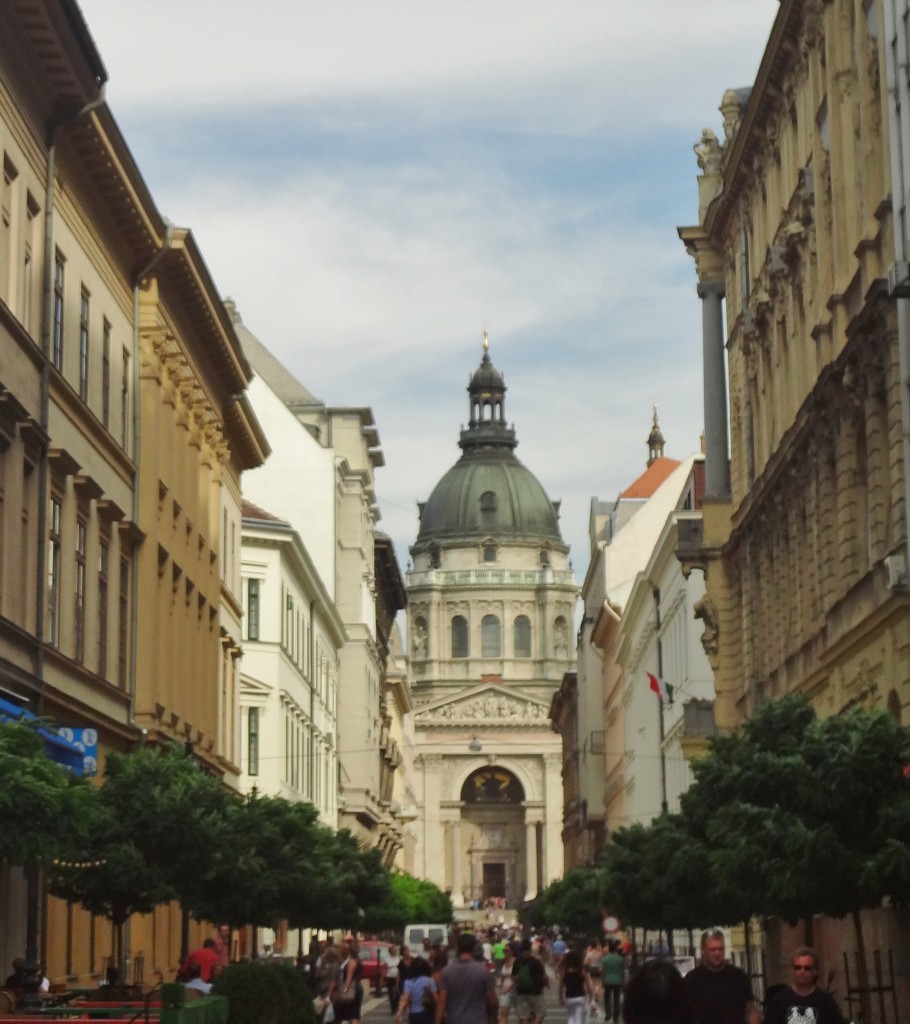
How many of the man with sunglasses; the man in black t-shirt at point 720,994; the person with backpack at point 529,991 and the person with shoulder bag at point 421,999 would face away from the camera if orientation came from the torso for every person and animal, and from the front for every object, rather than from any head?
2

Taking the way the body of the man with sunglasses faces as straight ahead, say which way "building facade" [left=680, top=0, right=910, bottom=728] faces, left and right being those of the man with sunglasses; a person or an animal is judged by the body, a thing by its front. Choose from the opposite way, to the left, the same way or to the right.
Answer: to the right

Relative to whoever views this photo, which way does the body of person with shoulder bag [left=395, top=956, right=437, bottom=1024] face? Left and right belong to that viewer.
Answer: facing away from the viewer

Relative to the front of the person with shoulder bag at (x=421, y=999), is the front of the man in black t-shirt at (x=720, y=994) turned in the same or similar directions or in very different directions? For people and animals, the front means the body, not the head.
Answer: very different directions

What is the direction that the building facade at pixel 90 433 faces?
to the viewer's right

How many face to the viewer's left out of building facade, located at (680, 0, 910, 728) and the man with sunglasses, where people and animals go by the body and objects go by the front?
1

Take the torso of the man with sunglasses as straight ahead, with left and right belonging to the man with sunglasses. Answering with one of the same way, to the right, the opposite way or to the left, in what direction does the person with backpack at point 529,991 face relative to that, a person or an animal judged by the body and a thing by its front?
the opposite way

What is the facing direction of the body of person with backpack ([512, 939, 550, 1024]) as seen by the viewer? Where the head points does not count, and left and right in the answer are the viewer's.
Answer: facing away from the viewer

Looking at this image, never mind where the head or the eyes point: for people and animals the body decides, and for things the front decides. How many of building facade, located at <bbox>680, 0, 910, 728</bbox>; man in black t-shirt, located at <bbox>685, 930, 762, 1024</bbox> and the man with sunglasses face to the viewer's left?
1
